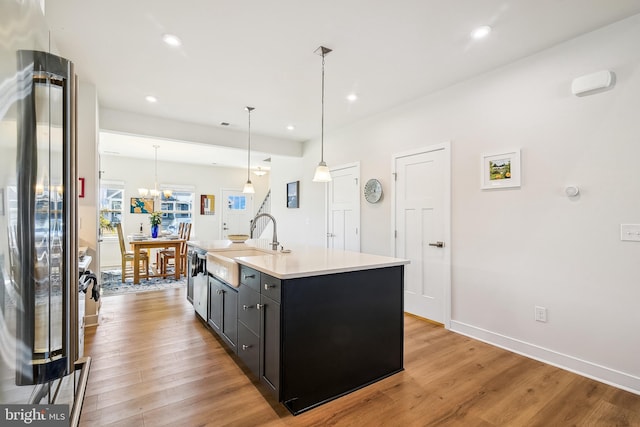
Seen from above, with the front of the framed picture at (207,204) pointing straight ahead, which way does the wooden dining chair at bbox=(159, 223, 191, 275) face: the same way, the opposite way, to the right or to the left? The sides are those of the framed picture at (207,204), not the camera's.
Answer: to the right

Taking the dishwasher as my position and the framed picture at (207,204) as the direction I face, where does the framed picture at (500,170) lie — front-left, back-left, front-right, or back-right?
back-right

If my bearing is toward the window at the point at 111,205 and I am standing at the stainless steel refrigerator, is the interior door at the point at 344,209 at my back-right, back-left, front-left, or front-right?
front-right

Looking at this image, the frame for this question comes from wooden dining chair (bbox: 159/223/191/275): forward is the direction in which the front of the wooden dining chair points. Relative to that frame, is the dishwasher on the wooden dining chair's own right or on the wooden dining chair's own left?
on the wooden dining chair's own left

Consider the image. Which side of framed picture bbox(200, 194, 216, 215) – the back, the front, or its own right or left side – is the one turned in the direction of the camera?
front

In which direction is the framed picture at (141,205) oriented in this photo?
toward the camera

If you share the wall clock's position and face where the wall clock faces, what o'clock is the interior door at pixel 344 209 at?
The interior door is roughly at 3 o'clock from the wall clock.

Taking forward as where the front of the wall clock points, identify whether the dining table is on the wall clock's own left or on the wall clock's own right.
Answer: on the wall clock's own right

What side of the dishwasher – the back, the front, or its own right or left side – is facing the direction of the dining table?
right

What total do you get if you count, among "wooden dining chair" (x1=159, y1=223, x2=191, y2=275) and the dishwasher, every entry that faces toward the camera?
0

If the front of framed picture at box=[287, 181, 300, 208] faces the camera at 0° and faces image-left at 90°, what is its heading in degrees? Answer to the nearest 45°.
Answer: approximately 45°

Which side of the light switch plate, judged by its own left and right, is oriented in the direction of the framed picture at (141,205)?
right

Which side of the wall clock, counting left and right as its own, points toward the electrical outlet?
left

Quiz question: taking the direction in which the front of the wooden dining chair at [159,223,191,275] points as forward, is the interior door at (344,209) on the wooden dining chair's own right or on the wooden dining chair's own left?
on the wooden dining chair's own left

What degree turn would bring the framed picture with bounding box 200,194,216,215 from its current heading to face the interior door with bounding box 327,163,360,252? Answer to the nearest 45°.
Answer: approximately 45° to its left
